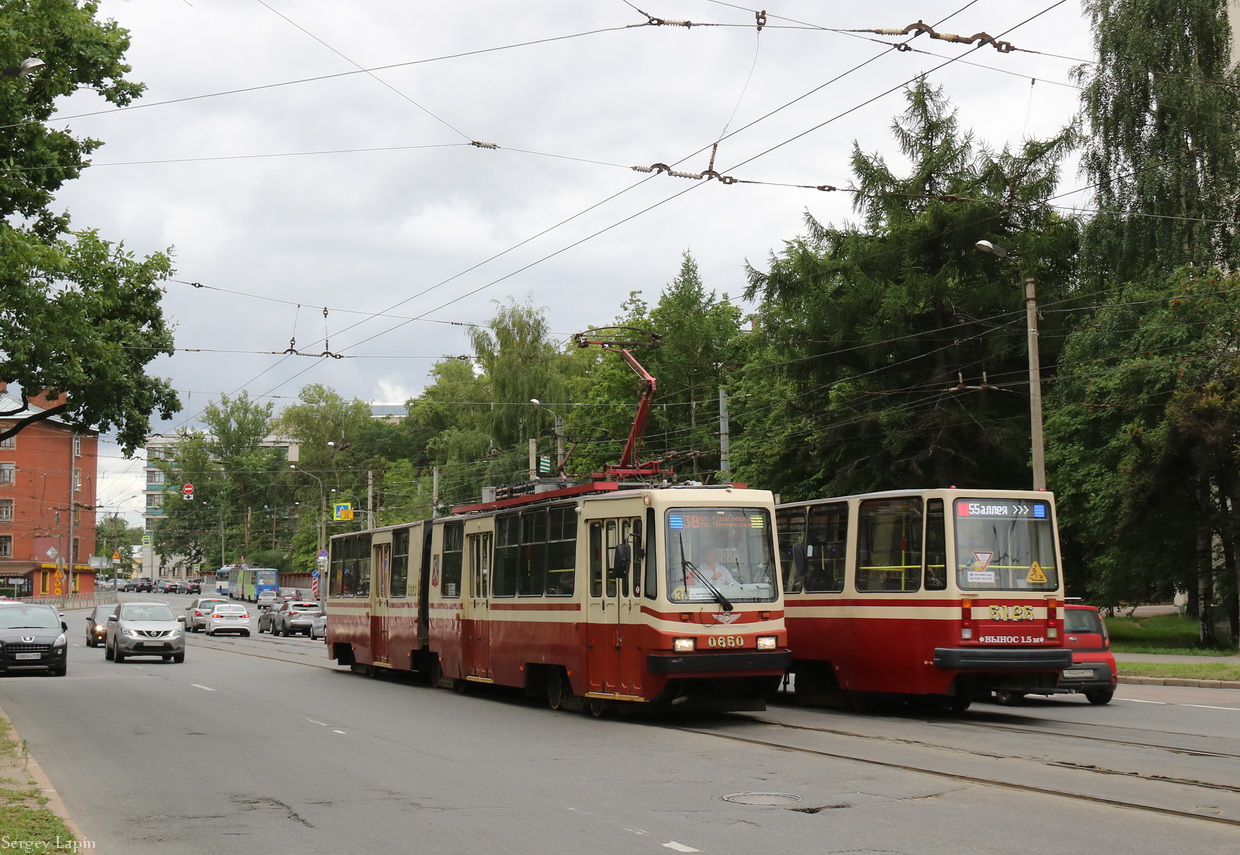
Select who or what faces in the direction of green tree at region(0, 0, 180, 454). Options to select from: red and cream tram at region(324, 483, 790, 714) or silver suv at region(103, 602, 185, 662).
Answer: the silver suv

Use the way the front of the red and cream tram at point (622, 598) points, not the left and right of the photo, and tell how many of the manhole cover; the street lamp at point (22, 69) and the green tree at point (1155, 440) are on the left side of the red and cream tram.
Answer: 1

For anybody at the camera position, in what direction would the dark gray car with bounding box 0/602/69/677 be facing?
facing the viewer

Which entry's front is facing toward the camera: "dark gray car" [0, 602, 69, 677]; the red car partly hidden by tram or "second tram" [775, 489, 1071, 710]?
the dark gray car

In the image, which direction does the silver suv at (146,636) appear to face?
toward the camera

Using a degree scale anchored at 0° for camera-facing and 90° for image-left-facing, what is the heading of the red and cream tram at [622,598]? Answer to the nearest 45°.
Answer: approximately 315°

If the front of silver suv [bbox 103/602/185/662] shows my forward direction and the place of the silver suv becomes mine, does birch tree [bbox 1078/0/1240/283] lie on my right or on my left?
on my left

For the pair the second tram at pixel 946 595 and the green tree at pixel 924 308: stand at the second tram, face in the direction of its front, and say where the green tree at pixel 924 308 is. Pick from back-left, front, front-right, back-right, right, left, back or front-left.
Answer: front-right

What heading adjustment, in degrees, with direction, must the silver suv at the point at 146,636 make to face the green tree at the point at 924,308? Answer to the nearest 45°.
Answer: approximately 90° to its left

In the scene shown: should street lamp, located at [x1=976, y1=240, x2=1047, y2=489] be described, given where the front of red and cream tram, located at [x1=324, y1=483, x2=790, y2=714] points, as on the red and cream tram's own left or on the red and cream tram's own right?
on the red and cream tram's own left

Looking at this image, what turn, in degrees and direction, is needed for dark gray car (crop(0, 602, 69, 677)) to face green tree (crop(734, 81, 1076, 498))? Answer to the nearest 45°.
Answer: approximately 90° to its left
